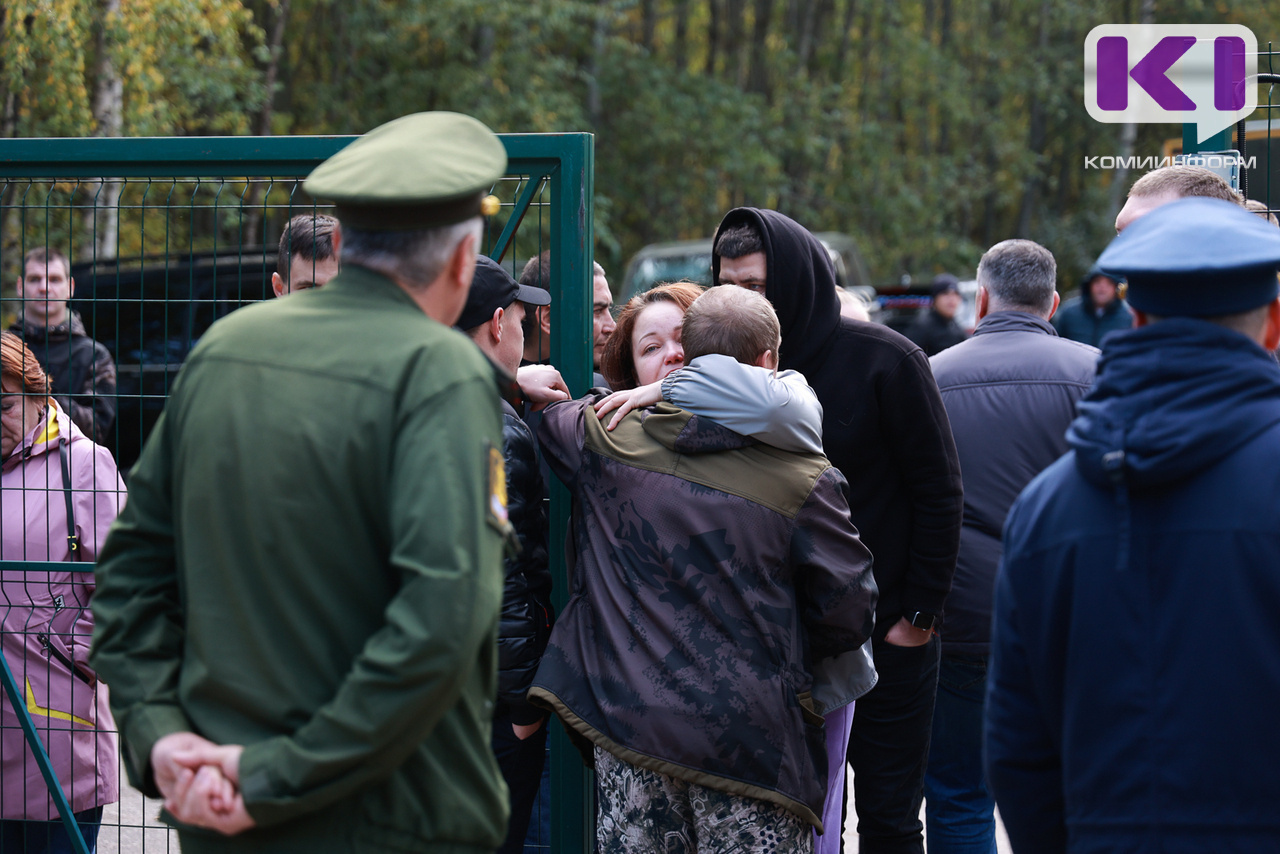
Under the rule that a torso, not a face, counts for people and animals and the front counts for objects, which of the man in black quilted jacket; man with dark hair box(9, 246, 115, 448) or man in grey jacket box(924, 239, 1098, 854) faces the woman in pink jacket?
the man with dark hair

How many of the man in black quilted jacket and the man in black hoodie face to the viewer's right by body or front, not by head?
1

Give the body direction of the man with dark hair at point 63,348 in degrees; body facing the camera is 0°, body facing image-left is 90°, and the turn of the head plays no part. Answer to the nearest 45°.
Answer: approximately 0°

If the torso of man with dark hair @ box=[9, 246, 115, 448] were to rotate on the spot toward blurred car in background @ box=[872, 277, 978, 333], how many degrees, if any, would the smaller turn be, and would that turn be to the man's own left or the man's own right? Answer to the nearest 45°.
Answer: approximately 135° to the man's own left

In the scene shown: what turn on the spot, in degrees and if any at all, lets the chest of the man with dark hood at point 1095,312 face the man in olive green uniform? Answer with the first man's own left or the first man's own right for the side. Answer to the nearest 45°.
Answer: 0° — they already face them

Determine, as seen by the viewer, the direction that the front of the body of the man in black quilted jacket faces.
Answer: to the viewer's right

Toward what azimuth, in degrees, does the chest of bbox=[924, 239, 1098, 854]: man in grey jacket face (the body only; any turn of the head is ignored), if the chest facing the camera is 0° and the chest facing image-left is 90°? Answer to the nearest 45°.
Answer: approximately 180°

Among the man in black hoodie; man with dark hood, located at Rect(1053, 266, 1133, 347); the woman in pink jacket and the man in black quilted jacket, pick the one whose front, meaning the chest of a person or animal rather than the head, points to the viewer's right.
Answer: the man in black quilted jacket

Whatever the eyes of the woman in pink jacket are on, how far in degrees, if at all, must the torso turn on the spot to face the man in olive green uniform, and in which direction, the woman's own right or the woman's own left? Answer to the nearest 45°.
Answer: approximately 45° to the woman's own left

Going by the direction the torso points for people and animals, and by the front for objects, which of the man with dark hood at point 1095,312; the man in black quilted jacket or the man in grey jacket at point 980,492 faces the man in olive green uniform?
the man with dark hood
